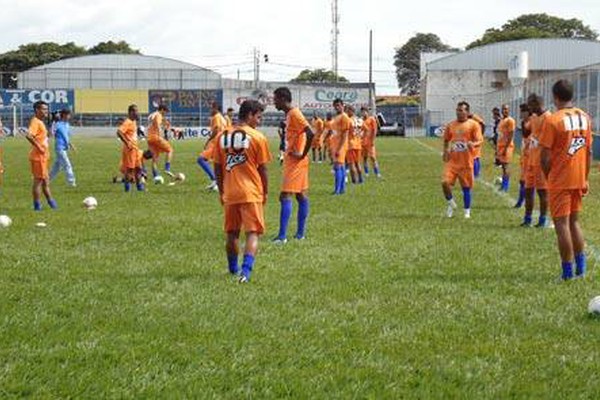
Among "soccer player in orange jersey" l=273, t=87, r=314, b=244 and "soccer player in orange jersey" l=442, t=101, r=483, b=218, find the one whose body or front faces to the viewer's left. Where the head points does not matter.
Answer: "soccer player in orange jersey" l=273, t=87, r=314, b=244

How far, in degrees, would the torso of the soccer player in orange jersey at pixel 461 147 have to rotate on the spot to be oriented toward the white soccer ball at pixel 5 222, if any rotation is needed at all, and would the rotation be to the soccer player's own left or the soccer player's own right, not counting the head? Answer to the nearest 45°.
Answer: approximately 90° to the soccer player's own right

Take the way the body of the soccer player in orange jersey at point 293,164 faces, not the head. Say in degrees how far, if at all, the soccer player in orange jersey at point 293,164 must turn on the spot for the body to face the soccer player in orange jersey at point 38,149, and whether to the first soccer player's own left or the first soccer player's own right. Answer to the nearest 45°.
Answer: approximately 45° to the first soccer player's own right

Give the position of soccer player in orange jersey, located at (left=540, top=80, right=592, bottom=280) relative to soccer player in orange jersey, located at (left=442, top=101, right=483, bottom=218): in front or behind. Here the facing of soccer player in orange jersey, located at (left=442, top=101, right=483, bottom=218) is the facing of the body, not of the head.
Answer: in front

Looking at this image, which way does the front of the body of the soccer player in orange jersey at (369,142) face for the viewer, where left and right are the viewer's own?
facing the viewer and to the left of the viewer

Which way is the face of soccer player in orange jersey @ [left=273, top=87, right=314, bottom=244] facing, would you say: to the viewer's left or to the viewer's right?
to the viewer's left

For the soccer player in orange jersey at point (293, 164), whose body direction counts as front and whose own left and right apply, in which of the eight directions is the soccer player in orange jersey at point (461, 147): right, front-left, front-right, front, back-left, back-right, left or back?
back-right

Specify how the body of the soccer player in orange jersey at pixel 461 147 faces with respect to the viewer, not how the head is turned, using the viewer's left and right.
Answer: facing the viewer

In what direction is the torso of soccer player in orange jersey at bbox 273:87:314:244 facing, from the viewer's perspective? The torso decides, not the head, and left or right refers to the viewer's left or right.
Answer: facing to the left of the viewer

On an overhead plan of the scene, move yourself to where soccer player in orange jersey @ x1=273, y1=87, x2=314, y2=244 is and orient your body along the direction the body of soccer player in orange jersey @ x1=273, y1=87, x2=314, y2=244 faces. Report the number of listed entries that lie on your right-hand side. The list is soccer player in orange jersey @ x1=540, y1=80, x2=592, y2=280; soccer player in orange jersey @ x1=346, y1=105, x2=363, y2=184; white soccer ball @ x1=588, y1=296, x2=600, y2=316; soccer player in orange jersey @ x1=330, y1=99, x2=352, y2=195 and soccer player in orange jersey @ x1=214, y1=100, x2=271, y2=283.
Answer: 2

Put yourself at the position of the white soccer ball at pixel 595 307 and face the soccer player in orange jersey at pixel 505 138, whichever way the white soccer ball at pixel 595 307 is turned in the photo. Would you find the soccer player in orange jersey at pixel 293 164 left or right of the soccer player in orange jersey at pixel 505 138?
left

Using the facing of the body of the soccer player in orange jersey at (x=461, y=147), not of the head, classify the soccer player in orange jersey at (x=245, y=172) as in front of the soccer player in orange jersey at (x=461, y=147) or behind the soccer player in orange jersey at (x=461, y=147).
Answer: in front

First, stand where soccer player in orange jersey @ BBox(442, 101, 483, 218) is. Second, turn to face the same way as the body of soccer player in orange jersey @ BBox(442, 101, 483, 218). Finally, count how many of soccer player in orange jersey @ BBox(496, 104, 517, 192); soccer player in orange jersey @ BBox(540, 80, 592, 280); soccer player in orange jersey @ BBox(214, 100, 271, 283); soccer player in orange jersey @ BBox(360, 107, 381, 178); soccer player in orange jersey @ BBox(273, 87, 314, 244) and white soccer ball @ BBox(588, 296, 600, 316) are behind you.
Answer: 2

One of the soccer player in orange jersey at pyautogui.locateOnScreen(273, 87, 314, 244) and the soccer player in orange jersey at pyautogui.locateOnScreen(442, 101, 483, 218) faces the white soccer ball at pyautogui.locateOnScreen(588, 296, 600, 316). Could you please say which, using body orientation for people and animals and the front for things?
the soccer player in orange jersey at pyautogui.locateOnScreen(442, 101, 483, 218)
